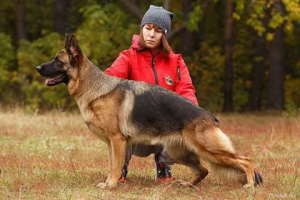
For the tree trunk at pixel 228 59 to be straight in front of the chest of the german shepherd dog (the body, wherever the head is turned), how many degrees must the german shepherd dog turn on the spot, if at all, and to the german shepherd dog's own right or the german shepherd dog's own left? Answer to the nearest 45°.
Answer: approximately 90° to the german shepherd dog's own right

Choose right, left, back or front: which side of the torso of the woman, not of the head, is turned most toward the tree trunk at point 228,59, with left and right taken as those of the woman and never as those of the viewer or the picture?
back

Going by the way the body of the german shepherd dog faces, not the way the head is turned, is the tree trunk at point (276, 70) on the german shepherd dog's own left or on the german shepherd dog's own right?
on the german shepherd dog's own right

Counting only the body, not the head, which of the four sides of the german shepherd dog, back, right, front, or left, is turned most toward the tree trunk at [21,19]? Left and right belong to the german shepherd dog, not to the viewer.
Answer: right

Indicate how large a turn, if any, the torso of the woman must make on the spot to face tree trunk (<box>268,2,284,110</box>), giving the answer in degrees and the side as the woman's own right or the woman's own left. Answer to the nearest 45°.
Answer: approximately 180°

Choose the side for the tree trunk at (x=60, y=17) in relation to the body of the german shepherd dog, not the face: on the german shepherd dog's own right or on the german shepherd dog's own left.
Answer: on the german shepherd dog's own right

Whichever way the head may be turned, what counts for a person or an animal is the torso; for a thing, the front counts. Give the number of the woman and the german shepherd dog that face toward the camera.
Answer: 1

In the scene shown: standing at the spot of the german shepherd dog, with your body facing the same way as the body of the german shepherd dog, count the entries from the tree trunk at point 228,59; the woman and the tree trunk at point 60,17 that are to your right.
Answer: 3

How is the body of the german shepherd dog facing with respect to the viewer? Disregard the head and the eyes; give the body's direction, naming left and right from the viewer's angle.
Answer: facing to the left of the viewer

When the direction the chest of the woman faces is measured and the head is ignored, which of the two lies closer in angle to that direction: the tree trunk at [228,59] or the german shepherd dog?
the german shepherd dog

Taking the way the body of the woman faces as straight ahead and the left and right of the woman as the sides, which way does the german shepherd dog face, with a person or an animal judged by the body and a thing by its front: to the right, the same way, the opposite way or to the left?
to the right
